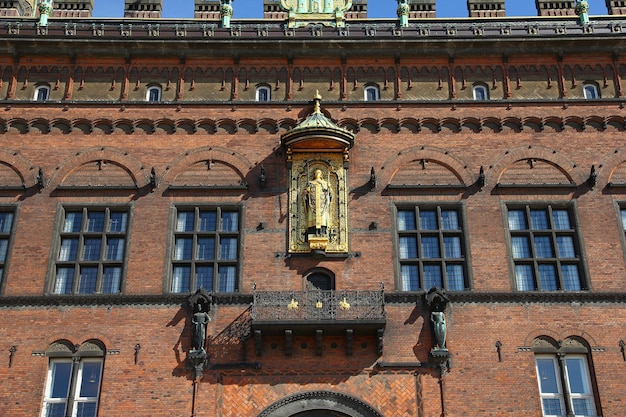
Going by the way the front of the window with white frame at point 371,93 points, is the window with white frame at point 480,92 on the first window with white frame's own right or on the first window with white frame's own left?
on the first window with white frame's own left

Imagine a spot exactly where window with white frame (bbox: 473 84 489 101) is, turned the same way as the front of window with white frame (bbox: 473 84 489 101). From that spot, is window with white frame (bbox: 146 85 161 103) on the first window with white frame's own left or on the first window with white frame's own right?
on the first window with white frame's own right

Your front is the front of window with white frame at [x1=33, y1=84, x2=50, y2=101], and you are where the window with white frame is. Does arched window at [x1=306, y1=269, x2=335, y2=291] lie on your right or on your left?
on your left

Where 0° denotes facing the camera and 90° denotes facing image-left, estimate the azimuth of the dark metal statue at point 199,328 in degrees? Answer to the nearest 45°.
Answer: approximately 0°

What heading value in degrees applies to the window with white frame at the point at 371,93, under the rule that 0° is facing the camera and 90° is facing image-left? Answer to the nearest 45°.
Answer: approximately 0°

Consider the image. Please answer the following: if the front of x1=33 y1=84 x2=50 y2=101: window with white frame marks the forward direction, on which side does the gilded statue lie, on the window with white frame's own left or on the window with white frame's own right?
on the window with white frame's own left

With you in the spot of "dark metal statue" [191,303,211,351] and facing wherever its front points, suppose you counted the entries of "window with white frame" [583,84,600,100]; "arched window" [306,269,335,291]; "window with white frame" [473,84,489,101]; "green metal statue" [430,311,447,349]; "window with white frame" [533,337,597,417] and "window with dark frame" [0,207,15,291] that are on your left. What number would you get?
5
